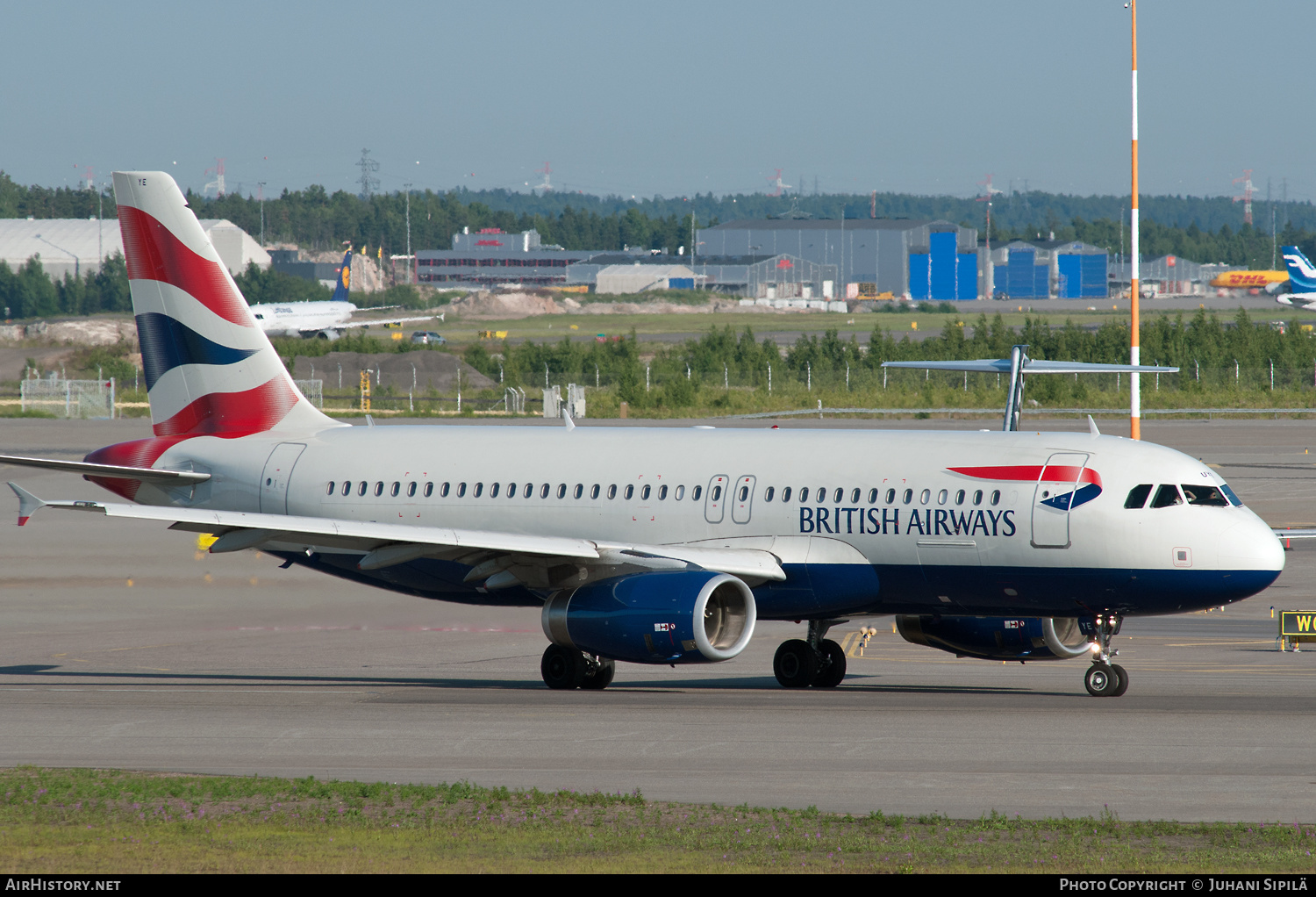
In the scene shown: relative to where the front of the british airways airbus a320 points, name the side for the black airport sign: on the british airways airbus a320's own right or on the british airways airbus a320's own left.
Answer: on the british airways airbus a320's own left

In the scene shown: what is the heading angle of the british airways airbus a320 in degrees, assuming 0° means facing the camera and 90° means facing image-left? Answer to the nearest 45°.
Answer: approximately 315°

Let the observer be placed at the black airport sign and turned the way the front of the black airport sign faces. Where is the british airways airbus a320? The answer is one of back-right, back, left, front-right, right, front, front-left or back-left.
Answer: front-right

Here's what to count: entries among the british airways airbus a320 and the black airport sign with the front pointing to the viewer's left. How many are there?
0

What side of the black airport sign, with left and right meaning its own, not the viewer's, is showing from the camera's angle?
front
